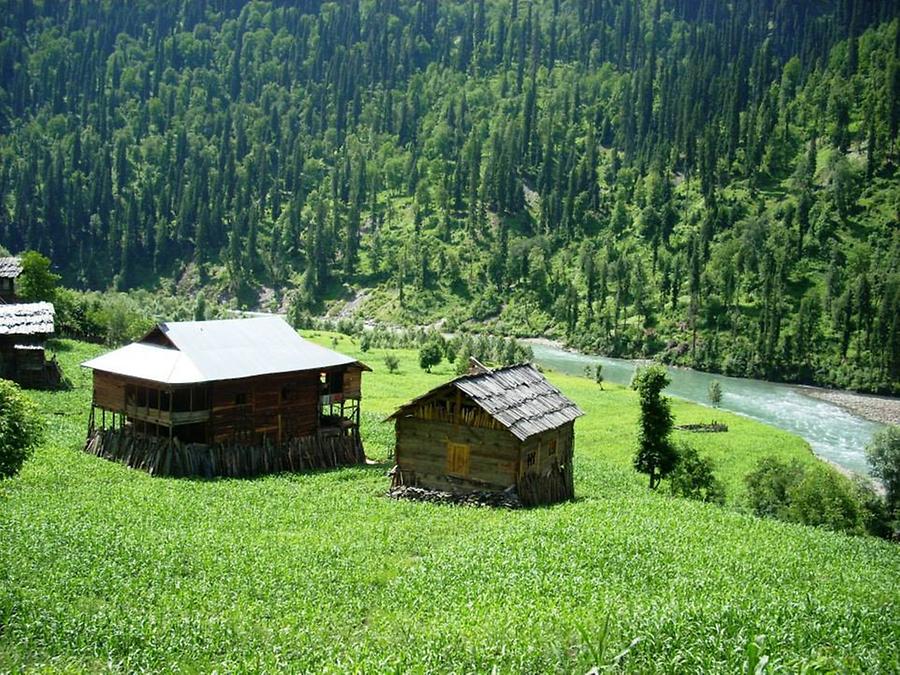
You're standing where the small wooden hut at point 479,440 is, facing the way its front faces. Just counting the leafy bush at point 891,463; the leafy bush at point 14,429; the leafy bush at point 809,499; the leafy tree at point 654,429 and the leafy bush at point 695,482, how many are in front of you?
1

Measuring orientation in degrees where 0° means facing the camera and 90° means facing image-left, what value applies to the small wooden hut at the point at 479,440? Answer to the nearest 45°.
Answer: approximately 45°

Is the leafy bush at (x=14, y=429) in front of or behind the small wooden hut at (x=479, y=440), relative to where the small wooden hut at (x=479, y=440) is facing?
in front

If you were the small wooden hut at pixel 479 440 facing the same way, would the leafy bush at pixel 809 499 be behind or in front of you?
behind

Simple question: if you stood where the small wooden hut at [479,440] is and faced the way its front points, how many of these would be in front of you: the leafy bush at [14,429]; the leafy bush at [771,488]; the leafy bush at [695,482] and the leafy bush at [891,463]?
1

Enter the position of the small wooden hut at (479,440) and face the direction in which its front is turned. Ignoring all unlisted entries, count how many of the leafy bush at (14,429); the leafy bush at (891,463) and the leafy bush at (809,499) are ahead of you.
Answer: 1

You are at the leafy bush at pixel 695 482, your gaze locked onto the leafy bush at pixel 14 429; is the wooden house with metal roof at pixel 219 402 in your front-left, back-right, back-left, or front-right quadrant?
front-right

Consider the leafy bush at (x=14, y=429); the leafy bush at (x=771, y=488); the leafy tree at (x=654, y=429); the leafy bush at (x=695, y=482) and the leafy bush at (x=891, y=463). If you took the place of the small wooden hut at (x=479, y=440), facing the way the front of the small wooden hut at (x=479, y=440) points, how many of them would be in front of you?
1

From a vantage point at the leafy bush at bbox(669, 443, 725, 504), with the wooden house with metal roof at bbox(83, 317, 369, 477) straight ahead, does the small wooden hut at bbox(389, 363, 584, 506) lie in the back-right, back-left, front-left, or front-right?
front-left

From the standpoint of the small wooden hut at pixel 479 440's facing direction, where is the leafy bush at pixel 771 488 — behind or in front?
behind
